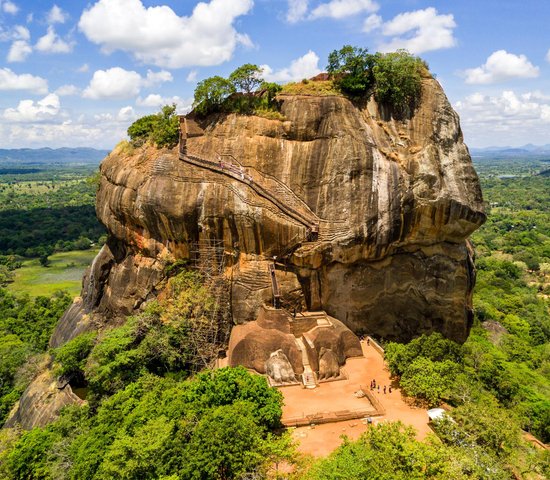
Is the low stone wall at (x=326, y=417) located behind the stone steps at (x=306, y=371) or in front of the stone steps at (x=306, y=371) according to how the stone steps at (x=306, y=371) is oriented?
in front

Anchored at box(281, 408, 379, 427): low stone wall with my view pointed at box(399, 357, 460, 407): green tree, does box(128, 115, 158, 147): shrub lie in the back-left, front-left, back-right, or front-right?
back-left

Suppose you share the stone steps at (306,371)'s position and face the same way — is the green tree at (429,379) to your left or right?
on your left

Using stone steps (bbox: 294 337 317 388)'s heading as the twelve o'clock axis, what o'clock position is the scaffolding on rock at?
The scaffolding on rock is roughly at 4 o'clock from the stone steps.

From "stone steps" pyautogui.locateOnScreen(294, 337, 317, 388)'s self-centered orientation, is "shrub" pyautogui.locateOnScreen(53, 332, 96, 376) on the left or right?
on its right

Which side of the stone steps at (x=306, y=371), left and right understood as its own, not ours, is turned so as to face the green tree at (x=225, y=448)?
front

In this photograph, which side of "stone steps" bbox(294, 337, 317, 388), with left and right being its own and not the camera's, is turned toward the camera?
front
